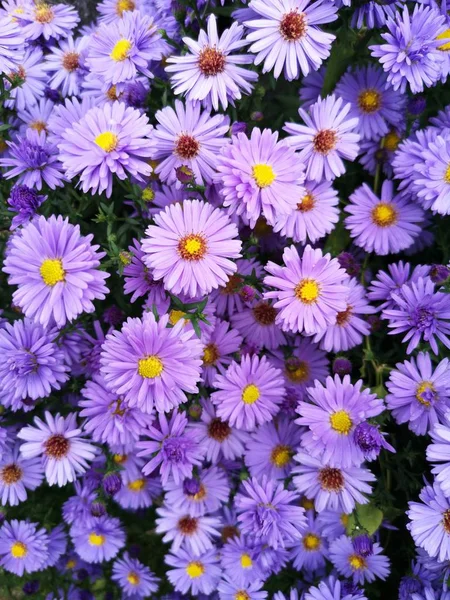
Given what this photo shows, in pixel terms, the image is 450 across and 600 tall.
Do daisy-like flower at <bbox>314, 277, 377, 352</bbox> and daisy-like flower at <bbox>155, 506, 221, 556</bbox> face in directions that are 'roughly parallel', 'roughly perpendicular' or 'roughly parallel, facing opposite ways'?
roughly parallel

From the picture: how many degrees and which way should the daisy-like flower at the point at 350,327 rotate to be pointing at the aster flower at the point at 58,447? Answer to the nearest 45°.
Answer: approximately 90° to its right

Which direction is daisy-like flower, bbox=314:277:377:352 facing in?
toward the camera

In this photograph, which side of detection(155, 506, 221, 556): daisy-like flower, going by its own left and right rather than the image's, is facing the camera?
front

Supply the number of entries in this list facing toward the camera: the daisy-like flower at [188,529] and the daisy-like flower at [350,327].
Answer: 2
